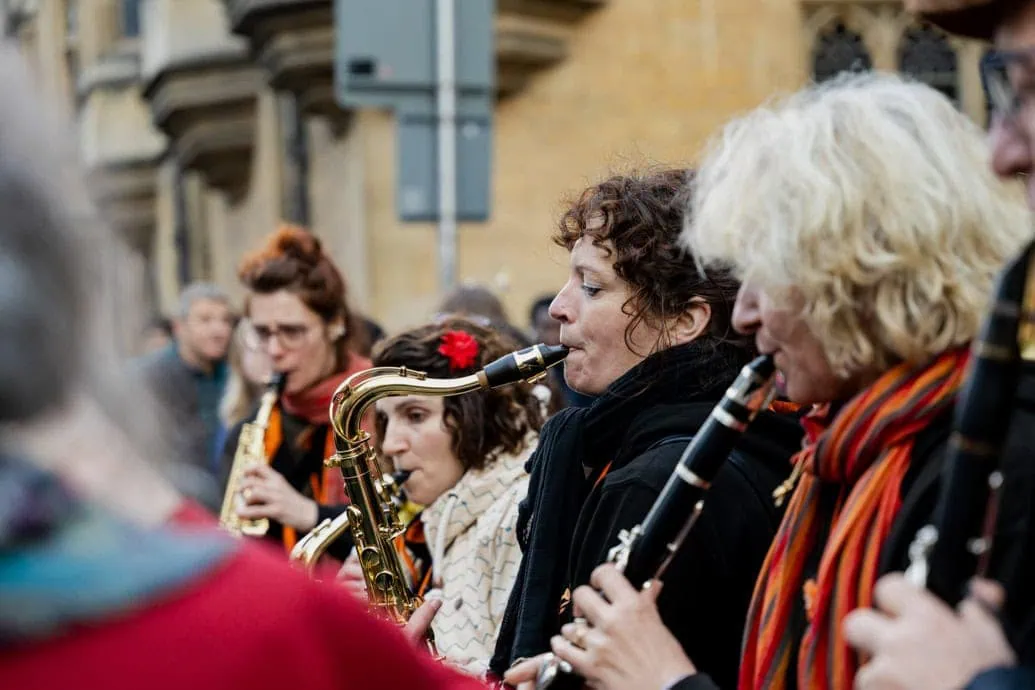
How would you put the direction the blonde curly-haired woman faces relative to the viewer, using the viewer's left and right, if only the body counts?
facing to the left of the viewer

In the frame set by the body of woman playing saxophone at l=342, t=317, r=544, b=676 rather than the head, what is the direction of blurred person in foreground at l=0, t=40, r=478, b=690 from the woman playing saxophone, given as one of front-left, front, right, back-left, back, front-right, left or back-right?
front-left

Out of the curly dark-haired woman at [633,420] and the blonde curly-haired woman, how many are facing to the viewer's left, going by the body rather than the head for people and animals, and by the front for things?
2

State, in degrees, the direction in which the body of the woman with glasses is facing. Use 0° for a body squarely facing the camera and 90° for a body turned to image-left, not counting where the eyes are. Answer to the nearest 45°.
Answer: approximately 45°

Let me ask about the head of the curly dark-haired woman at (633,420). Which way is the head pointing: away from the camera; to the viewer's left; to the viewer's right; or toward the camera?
to the viewer's left

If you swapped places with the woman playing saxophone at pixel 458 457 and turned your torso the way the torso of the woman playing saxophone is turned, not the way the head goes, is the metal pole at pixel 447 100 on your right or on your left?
on your right

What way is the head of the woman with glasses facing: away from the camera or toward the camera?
toward the camera

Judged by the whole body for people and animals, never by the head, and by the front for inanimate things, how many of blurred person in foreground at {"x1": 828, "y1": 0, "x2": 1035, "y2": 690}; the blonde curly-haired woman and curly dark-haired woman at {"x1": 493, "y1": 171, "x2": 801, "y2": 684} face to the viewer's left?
3

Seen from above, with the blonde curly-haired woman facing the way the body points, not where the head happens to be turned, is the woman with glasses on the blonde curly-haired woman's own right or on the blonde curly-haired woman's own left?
on the blonde curly-haired woman's own right

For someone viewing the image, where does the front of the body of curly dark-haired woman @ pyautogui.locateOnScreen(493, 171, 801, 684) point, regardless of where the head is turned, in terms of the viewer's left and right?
facing to the left of the viewer

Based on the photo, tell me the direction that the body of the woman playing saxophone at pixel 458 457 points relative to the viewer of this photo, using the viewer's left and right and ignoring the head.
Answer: facing the viewer and to the left of the viewer

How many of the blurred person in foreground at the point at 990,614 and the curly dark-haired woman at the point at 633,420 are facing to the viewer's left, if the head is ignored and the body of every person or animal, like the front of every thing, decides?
2

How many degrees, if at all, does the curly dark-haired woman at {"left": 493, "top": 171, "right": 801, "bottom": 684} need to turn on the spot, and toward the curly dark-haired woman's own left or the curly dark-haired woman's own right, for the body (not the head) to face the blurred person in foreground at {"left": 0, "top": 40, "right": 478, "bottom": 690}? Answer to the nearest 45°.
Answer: approximately 90° to the curly dark-haired woman's own left
